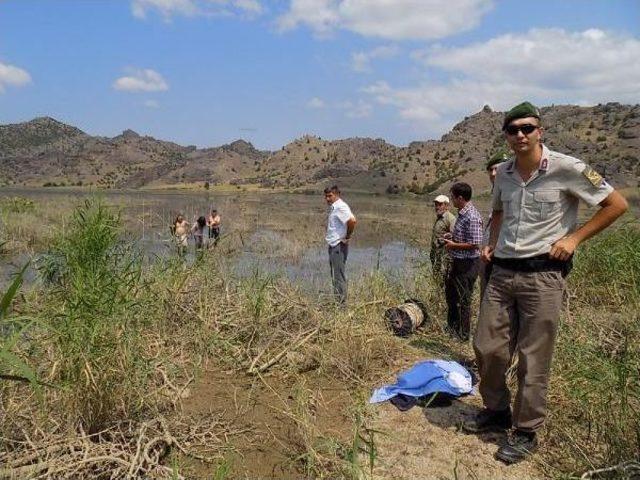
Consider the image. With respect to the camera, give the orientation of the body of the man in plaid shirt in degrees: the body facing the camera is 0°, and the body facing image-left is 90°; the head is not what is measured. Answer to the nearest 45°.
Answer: approximately 90°

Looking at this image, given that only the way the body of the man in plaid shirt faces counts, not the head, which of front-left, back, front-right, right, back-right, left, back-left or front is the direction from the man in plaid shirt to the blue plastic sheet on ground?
left

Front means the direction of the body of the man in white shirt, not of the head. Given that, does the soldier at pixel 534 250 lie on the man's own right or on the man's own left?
on the man's own left

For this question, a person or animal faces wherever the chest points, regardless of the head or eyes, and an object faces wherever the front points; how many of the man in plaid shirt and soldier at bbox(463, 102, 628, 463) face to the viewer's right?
0

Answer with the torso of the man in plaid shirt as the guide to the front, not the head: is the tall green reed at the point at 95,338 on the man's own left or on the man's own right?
on the man's own left

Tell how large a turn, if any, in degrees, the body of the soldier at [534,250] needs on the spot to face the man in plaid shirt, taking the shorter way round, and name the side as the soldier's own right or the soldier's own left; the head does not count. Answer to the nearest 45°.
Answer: approximately 135° to the soldier's own right

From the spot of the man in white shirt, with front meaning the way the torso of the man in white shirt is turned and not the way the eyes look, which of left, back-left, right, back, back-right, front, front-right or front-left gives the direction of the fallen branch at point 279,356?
front-left

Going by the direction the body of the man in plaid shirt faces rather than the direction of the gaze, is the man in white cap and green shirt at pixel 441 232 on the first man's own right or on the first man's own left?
on the first man's own right

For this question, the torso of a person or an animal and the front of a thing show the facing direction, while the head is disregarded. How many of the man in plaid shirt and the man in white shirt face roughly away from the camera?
0

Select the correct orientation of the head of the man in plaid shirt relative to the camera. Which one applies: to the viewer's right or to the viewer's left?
to the viewer's left

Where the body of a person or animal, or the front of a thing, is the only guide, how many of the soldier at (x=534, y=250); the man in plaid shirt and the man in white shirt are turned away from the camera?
0

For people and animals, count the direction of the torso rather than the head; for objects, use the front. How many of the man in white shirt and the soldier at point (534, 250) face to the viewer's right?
0

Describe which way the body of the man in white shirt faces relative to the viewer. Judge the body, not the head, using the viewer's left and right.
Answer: facing the viewer and to the left of the viewer

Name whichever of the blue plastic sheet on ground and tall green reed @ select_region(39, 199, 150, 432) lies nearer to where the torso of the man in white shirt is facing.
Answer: the tall green reed
